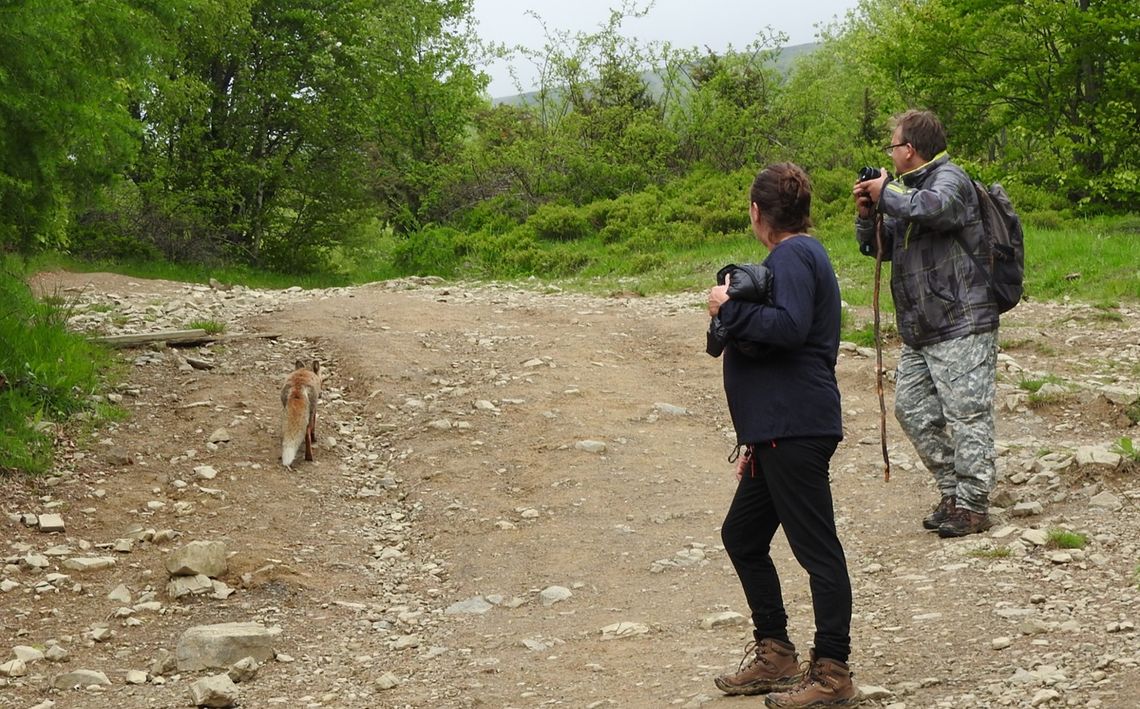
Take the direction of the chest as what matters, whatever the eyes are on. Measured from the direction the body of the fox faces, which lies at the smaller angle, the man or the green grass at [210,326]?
the green grass

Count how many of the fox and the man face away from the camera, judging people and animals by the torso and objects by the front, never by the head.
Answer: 1

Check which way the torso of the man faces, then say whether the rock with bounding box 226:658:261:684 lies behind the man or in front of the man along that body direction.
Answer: in front

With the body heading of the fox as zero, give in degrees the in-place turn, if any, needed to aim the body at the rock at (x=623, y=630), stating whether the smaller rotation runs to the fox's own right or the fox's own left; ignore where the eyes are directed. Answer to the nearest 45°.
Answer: approximately 180°

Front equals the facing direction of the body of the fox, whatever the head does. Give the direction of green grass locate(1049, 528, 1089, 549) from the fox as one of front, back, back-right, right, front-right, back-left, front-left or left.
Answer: back-right

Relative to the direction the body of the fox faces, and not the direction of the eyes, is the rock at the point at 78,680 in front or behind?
behind

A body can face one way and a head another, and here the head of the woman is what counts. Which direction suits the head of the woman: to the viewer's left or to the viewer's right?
to the viewer's left

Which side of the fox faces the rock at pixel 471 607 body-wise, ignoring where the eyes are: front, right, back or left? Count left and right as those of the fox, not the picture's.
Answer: back

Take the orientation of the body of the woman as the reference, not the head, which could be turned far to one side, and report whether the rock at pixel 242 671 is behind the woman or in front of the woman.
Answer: in front

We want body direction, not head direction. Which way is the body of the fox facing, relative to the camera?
away from the camera

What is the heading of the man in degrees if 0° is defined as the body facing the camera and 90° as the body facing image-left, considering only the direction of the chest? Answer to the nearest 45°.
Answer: approximately 90°

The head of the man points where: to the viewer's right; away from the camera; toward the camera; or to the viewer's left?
to the viewer's left

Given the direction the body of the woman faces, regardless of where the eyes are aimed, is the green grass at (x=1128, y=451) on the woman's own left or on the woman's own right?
on the woman's own right
